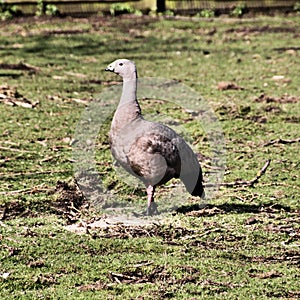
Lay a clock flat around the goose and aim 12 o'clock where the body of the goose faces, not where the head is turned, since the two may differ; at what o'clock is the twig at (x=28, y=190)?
The twig is roughly at 1 o'clock from the goose.

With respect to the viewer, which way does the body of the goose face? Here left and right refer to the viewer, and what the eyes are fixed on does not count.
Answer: facing to the left of the viewer
